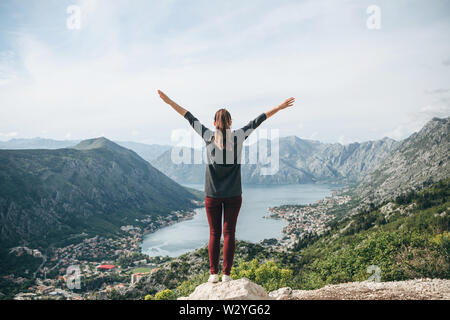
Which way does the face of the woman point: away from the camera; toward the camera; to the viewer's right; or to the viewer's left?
away from the camera

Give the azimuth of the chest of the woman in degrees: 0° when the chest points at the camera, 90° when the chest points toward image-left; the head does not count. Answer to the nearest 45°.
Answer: approximately 180°
